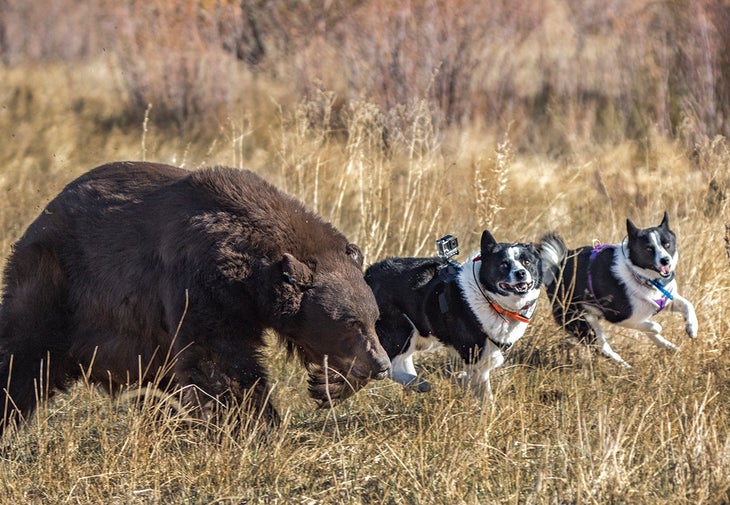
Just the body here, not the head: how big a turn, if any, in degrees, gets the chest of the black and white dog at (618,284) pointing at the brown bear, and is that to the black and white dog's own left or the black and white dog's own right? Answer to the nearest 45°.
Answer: approximately 90° to the black and white dog's own right

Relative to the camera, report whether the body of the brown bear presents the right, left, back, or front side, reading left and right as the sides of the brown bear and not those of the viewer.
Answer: right

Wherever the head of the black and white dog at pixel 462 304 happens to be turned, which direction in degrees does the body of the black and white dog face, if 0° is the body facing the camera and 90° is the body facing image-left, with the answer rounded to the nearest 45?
approximately 315°

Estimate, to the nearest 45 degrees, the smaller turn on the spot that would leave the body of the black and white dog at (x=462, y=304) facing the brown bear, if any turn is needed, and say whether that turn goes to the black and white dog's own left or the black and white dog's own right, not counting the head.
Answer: approximately 90° to the black and white dog's own right

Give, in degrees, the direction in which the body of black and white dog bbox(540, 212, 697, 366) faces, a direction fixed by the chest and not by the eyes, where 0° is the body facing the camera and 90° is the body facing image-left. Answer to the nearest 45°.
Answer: approximately 315°

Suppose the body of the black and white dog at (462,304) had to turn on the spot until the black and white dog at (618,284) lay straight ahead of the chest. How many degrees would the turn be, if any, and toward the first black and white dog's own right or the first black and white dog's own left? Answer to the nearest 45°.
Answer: approximately 90° to the first black and white dog's own left
